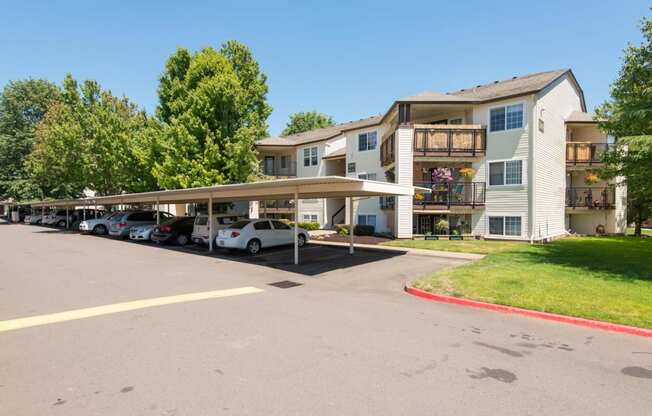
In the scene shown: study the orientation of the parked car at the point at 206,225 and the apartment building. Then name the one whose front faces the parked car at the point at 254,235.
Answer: the apartment building

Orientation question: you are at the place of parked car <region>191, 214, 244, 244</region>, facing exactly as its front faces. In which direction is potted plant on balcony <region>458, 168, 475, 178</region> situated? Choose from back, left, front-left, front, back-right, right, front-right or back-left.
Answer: front-right

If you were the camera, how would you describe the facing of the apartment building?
facing the viewer and to the left of the viewer

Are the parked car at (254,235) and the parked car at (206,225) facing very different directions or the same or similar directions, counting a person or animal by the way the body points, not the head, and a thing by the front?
same or similar directions

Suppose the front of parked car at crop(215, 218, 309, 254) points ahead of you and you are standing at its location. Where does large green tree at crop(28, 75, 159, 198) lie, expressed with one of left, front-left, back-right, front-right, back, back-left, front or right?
left

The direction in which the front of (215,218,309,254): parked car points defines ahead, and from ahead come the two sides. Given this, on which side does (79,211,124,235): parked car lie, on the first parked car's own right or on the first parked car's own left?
on the first parked car's own left

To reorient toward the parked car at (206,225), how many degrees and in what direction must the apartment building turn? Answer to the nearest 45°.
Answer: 0° — it already faces it

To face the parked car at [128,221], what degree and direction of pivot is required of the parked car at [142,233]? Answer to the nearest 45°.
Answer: approximately 135° to its right

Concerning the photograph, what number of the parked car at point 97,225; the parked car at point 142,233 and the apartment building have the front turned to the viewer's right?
0
